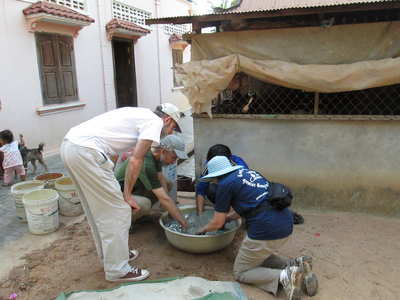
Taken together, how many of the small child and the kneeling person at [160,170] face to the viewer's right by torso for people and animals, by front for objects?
1

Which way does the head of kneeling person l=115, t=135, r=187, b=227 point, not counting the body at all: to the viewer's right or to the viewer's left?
to the viewer's right

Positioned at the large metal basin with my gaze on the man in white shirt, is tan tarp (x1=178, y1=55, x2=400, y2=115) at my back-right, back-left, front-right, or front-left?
back-right

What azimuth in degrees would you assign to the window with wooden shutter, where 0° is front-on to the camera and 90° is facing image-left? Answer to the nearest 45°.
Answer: approximately 315°

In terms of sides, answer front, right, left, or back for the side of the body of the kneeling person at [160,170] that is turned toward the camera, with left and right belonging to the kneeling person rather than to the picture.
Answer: right

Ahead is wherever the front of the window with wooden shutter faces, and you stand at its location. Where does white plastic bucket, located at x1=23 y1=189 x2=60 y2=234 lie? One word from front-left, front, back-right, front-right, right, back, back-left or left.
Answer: front-right

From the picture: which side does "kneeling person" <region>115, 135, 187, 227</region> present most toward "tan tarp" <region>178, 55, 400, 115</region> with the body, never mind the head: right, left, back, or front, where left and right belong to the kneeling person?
front

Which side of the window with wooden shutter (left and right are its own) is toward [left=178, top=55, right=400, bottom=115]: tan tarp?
front

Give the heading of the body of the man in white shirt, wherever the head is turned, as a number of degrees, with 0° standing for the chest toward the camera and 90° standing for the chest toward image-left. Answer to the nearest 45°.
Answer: approximately 270°

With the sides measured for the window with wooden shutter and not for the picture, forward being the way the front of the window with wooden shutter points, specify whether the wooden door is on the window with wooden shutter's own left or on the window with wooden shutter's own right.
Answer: on the window with wooden shutter's own left

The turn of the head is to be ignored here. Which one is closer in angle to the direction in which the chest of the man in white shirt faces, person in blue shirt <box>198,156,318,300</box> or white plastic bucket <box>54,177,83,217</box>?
the person in blue shirt

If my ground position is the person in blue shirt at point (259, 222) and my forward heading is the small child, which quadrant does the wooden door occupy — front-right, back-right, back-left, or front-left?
front-right
